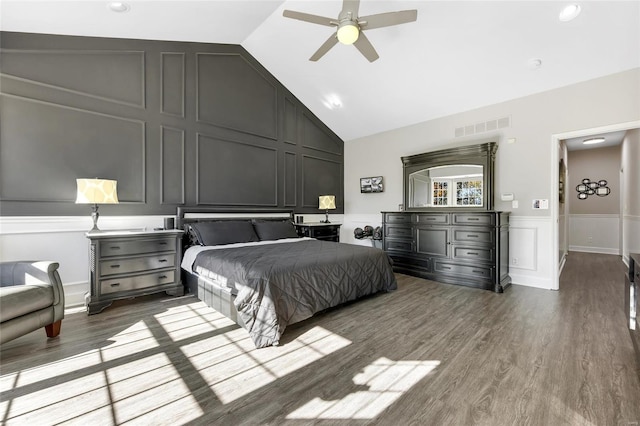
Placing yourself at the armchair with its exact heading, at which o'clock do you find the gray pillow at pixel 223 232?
The gray pillow is roughly at 10 o'clock from the armchair.
